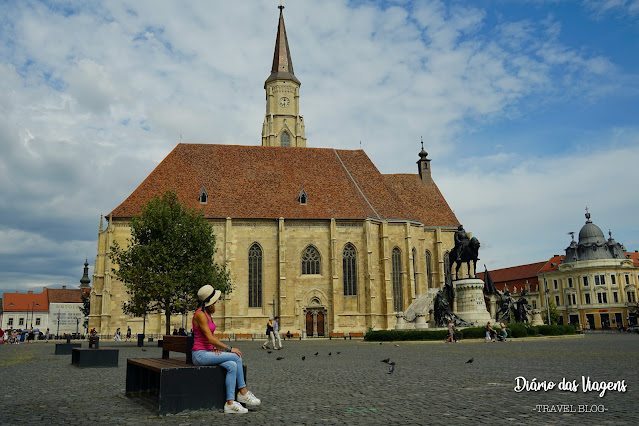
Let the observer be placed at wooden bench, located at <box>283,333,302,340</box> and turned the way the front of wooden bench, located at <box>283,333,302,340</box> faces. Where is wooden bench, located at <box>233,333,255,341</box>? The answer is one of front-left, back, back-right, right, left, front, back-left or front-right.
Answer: right

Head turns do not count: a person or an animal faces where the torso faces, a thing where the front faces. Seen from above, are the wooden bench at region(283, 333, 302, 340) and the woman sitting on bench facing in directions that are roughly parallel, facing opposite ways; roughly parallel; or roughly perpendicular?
roughly perpendicular

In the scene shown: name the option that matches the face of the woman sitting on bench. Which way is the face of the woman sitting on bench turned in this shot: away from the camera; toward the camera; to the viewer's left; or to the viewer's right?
to the viewer's right

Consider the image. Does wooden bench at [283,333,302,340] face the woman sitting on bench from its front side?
yes

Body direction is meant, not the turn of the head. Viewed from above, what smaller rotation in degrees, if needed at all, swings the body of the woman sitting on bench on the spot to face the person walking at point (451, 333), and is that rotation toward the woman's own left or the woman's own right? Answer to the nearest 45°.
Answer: approximately 45° to the woman's own left

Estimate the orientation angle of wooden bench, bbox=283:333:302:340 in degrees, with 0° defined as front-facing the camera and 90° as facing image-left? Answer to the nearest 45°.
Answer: approximately 0°

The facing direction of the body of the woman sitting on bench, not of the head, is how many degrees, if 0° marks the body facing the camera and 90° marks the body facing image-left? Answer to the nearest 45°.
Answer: approximately 270°

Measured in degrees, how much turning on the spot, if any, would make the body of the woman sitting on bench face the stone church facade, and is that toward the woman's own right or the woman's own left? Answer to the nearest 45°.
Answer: approximately 90° to the woman's own left

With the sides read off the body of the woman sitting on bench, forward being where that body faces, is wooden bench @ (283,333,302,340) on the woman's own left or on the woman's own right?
on the woman's own left

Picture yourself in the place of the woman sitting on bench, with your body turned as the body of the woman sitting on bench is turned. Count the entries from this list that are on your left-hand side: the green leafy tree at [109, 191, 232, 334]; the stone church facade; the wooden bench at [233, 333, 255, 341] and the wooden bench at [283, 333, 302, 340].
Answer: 4
